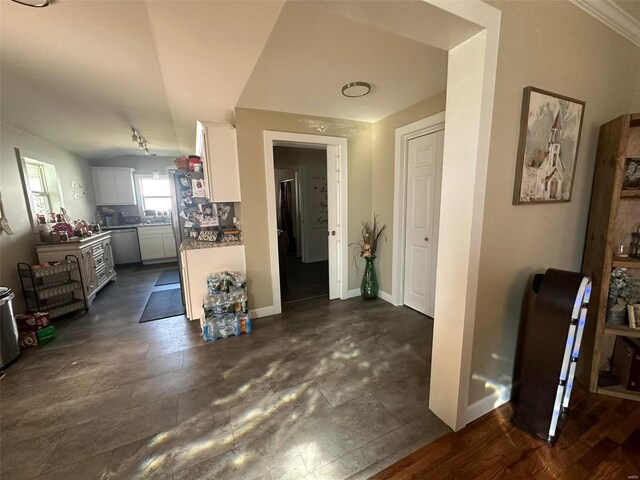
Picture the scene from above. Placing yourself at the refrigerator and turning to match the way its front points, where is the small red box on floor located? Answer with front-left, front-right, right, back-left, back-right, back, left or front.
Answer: front

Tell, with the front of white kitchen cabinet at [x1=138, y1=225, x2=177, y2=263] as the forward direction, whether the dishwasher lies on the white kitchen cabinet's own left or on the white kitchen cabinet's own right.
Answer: on the white kitchen cabinet's own right

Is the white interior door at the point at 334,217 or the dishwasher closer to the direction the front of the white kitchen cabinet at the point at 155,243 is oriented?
the white interior door

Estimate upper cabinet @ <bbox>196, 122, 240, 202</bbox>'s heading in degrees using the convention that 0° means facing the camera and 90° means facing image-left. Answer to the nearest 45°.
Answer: approximately 90°

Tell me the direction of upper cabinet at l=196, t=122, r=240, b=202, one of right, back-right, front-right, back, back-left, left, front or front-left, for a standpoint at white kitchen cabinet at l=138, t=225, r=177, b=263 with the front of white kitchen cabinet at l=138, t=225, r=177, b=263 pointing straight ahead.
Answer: front

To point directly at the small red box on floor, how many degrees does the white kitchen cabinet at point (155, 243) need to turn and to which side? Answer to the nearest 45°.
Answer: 0° — it already faces it

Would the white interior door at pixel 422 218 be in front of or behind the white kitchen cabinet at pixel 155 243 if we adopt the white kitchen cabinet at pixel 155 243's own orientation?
in front

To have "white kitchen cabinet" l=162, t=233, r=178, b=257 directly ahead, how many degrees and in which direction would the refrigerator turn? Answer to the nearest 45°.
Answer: approximately 90° to its right

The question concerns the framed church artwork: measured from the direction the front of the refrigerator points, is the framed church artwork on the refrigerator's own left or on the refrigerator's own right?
on the refrigerator's own left

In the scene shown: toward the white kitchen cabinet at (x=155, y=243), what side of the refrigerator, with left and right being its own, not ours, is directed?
right

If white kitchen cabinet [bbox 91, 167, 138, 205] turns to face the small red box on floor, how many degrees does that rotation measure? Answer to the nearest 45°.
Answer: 0° — it already faces it

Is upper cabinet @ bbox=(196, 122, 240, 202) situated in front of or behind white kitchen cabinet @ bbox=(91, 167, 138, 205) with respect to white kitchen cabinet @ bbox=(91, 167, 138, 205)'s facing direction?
in front

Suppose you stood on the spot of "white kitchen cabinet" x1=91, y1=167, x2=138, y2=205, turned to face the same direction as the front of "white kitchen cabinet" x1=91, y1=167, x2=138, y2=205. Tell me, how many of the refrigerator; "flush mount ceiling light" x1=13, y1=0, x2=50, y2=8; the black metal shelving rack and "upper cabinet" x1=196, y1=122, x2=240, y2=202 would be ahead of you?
4
